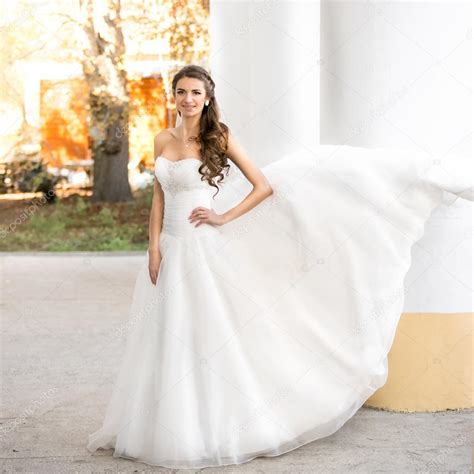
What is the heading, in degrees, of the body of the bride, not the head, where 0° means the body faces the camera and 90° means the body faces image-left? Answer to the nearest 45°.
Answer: approximately 45°

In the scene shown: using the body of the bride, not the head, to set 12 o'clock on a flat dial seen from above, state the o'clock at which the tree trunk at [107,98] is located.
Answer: The tree trunk is roughly at 4 o'clock from the bride.
